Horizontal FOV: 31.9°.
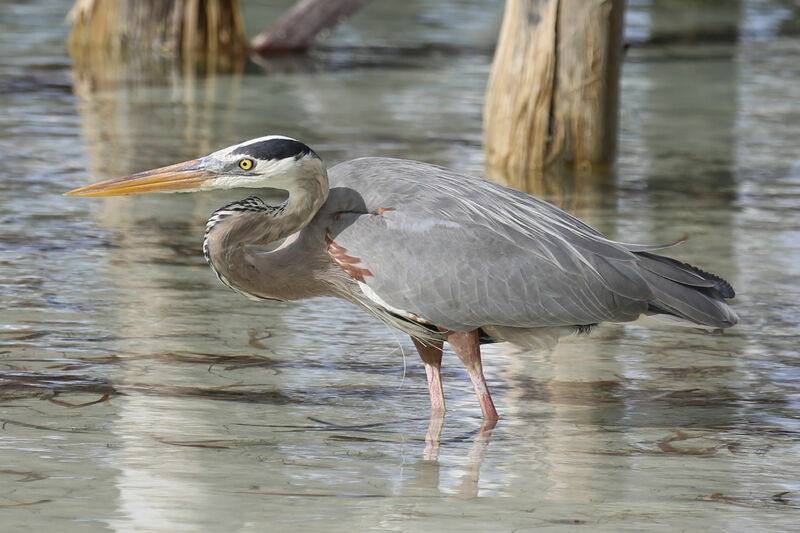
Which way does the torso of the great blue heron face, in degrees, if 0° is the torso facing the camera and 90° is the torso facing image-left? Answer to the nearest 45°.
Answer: approximately 90°

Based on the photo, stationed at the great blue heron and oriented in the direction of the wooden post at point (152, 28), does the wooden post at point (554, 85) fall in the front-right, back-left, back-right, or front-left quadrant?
front-right

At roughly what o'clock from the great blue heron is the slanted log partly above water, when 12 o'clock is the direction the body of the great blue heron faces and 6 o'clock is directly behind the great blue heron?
The slanted log partly above water is roughly at 3 o'clock from the great blue heron.

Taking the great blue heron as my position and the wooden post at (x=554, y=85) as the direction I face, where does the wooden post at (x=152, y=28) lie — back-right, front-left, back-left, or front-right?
front-left

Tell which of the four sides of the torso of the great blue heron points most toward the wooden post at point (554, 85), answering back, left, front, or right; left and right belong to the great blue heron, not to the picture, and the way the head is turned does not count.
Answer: right

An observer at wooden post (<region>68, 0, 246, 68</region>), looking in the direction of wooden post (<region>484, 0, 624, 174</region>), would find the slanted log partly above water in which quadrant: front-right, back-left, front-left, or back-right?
front-left

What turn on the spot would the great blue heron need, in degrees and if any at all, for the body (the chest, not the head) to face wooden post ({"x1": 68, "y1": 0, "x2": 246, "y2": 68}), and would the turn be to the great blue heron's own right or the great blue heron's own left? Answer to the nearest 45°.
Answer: approximately 90° to the great blue heron's own right
